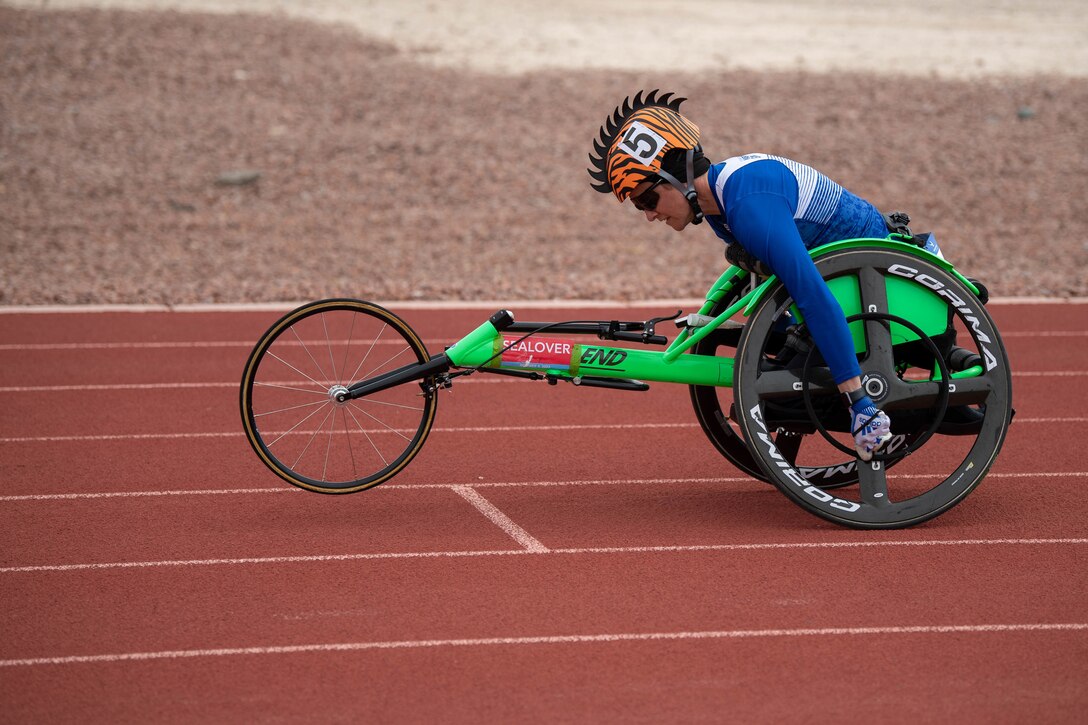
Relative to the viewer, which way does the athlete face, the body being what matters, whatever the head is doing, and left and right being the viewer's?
facing to the left of the viewer

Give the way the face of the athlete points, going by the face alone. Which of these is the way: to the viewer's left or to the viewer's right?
to the viewer's left

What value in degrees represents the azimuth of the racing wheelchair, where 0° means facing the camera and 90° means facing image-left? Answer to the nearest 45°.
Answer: approximately 90°
